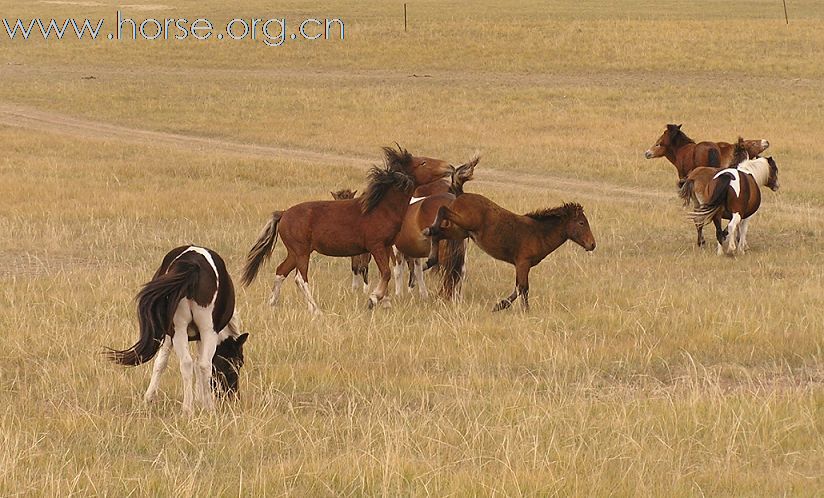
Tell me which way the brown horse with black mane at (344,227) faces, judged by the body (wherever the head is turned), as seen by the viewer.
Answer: to the viewer's right

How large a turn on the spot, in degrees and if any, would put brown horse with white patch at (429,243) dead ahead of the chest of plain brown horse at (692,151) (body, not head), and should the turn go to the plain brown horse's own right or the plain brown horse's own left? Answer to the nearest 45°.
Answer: approximately 90° to the plain brown horse's own left

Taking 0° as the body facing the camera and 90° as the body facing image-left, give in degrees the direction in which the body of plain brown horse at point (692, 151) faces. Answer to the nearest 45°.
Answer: approximately 90°

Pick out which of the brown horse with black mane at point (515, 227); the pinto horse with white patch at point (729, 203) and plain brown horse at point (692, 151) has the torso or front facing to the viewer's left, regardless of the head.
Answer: the plain brown horse

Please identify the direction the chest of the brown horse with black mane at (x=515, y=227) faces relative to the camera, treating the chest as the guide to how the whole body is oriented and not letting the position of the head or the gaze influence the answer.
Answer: to the viewer's right

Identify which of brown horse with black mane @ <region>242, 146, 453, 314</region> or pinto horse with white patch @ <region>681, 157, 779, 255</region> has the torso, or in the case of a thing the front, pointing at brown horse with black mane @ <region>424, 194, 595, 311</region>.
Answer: brown horse with black mane @ <region>242, 146, 453, 314</region>

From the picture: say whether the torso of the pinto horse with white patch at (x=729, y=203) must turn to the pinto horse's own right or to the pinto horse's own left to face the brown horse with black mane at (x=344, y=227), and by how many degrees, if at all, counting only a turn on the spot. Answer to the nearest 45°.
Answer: approximately 180°

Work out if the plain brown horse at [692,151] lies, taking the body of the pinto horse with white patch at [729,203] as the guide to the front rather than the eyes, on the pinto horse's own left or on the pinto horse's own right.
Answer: on the pinto horse's own left

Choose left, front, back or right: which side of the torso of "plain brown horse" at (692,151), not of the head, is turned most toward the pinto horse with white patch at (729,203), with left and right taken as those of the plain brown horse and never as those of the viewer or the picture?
left

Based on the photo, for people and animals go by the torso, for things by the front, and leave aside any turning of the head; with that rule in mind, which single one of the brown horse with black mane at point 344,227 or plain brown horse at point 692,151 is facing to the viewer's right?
the brown horse with black mane

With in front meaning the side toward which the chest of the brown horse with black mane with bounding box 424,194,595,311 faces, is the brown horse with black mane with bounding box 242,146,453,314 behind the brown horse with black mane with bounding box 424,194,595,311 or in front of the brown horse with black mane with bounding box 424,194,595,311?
behind
